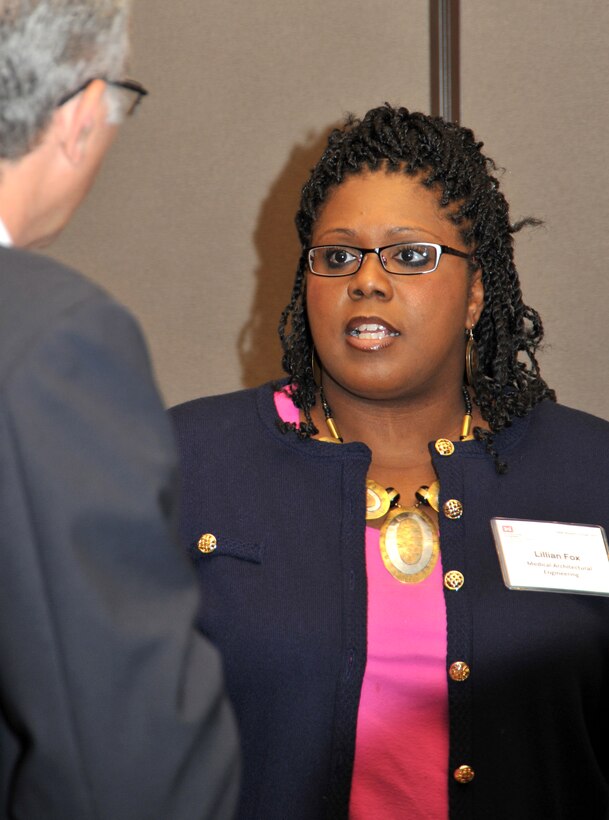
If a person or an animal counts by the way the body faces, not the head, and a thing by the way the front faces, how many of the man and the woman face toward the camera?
1

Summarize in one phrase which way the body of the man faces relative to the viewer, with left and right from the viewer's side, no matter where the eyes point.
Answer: facing away from the viewer and to the right of the viewer

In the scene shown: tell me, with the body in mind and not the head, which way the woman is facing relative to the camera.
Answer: toward the camera

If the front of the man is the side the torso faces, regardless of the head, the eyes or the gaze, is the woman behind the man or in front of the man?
in front

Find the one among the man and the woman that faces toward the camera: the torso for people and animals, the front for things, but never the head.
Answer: the woman

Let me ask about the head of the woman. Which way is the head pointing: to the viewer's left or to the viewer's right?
to the viewer's left

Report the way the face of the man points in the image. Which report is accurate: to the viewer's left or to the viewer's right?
to the viewer's right

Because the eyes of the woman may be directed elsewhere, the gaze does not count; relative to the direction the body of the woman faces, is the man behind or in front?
in front
